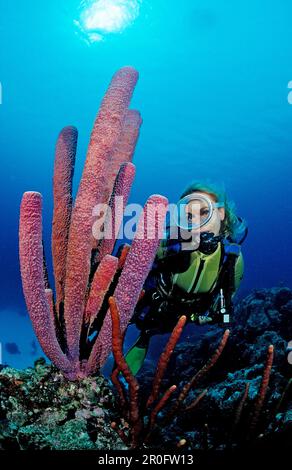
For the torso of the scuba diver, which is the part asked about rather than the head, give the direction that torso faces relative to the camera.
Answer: toward the camera
